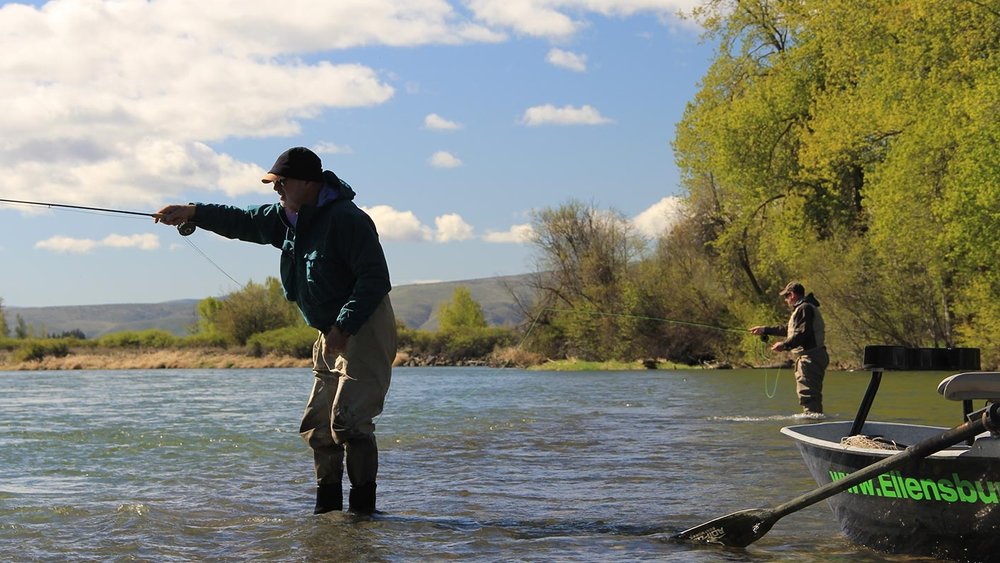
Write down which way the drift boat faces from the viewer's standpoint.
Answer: facing to the left of the viewer

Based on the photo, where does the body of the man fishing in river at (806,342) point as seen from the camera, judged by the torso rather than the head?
to the viewer's left

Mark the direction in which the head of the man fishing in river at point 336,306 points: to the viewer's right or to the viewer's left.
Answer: to the viewer's left

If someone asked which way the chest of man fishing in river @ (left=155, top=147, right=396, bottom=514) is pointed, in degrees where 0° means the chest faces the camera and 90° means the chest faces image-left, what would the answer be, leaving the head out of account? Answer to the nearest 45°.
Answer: approximately 45°

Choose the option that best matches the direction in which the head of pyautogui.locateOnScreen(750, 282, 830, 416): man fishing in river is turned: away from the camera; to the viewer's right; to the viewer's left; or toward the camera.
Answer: to the viewer's left

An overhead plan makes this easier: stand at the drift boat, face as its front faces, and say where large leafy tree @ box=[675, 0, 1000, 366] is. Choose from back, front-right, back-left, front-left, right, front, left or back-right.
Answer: right

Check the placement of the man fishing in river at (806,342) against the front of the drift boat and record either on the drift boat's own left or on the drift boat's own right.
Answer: on the drift boat's own right

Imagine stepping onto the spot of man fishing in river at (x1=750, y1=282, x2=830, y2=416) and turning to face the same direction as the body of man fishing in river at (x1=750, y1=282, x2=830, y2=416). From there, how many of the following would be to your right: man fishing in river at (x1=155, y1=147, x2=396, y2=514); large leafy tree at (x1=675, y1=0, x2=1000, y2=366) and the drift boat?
1

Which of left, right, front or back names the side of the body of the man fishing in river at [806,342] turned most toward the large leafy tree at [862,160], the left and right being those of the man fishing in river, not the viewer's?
right

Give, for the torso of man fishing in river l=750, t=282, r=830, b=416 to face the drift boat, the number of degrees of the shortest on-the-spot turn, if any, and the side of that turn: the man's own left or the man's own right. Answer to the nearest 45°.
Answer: approximately 90° to the man's own left

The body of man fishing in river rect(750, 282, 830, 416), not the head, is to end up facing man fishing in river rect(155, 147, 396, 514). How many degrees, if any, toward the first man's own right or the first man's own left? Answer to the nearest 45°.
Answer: approximately 90° to the first man's own left
